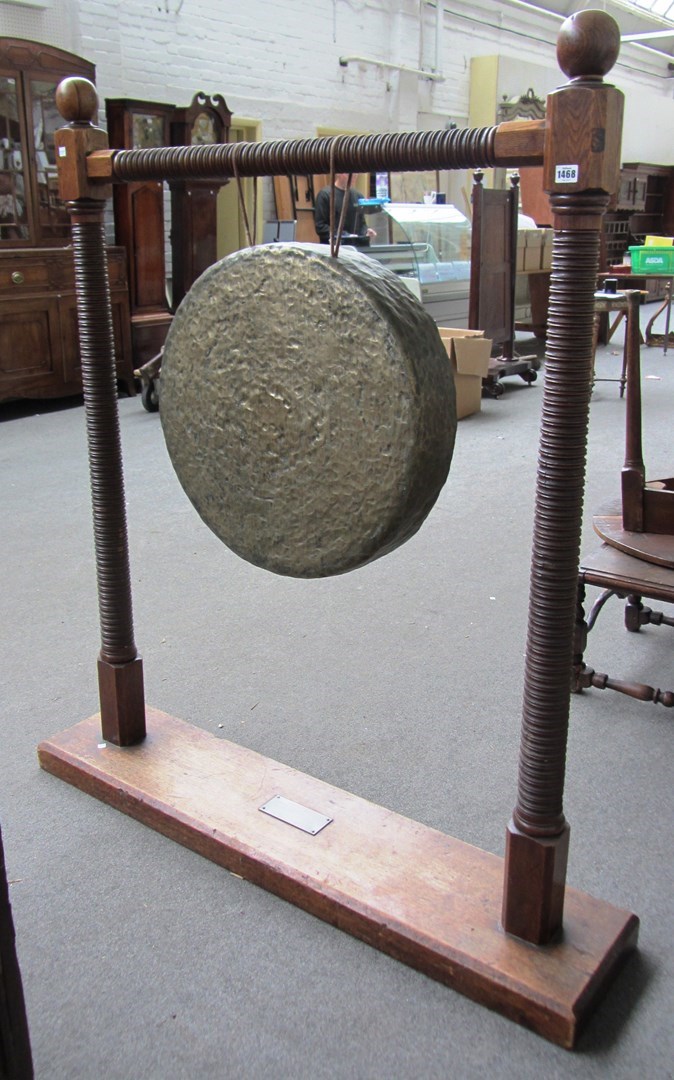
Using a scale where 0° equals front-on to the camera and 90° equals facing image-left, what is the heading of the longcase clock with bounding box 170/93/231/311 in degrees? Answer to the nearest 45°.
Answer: approximately 315°

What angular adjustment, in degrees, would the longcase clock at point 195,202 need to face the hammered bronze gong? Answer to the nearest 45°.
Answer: approximately 45° to its right

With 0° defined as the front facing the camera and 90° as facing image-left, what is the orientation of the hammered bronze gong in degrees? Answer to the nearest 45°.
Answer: approximately 45°

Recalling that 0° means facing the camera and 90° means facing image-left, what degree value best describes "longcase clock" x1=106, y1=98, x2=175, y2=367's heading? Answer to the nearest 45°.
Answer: approximately 315°

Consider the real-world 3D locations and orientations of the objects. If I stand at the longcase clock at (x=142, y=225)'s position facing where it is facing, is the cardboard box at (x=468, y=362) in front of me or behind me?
in front

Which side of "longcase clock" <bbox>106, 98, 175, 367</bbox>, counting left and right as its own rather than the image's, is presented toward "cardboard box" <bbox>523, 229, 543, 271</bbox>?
left

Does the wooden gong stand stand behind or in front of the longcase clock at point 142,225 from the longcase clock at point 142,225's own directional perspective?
in front
